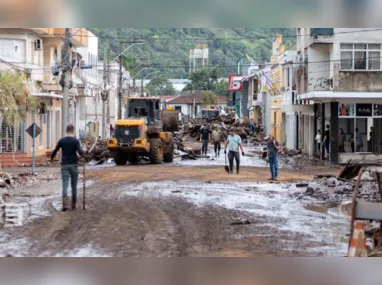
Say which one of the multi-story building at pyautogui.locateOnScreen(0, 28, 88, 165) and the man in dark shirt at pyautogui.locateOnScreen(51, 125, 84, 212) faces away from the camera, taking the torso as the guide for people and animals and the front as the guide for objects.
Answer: the man in dark shirt

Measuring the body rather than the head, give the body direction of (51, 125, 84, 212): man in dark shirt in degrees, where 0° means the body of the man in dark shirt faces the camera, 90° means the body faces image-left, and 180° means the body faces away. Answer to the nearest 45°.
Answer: approximately 180°

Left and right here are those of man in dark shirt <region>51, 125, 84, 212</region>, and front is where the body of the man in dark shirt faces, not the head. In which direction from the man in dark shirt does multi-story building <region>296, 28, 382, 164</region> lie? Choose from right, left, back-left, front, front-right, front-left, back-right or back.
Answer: front-right

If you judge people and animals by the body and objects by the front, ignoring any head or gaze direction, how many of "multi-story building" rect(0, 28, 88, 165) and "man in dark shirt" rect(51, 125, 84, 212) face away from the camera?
1

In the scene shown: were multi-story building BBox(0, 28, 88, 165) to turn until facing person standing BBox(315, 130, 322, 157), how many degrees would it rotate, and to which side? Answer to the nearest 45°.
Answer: approximately 45° to its left

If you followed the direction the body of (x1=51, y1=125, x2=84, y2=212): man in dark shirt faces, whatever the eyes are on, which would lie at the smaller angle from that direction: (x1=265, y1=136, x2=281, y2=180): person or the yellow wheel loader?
the yellow wheel loader

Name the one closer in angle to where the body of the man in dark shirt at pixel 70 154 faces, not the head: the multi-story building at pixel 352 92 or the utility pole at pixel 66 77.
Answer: the utility pole

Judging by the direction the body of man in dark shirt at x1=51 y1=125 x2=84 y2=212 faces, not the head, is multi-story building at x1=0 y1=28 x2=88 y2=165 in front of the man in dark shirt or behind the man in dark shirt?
in front

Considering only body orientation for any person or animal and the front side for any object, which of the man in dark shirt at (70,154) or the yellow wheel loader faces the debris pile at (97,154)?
the man in dark shirt

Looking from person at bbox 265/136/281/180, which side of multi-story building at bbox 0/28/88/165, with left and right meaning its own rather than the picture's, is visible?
front
